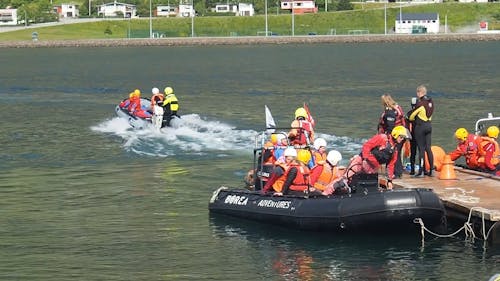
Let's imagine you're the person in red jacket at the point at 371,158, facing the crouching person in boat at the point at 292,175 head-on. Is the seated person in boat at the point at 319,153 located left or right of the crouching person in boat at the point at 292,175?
right

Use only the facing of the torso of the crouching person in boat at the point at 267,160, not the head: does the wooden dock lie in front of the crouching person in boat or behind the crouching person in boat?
in front
